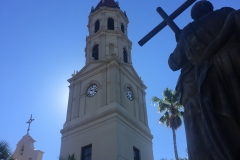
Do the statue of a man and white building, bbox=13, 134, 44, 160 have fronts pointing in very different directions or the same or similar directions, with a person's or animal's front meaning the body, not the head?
very different directions

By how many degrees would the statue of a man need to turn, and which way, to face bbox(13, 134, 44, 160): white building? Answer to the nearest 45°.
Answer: approximately 45° to its left

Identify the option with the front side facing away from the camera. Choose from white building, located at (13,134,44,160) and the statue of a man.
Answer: the statue of a man

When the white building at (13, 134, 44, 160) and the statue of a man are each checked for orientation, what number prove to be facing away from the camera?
1

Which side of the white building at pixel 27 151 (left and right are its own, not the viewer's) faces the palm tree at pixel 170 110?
left

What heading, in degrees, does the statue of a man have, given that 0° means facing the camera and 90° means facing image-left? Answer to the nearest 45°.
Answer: approximately 180°

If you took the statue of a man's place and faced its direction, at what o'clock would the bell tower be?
The bell tower is roughly at 11 o'clock from the statue of a man.

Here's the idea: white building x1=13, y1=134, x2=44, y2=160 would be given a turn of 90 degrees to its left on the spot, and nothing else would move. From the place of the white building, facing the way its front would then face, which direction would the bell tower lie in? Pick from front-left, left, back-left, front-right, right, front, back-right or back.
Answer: front
